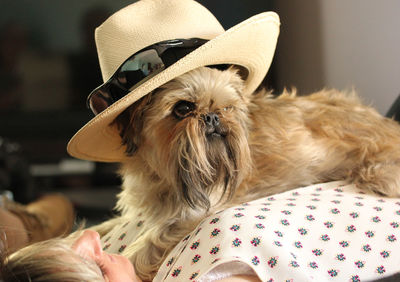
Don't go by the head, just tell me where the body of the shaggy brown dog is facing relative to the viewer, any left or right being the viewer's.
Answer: facing the viewer and to the left of the viewer
